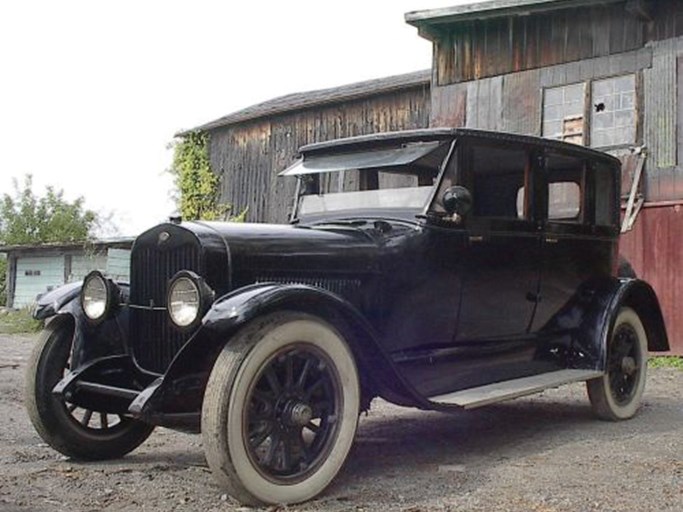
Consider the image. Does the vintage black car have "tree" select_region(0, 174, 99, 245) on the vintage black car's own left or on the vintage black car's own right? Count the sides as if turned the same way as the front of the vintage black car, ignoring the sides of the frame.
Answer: on the vintage black car's own right

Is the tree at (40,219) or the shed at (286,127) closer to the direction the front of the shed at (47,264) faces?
the shed

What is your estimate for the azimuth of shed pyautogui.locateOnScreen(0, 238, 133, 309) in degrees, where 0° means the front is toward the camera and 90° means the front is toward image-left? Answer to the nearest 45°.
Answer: approximately 0°

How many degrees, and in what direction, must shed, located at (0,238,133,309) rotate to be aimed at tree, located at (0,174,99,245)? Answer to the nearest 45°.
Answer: approximately 180°

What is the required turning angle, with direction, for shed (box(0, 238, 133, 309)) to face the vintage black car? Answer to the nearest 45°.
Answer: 0° — it already faces it

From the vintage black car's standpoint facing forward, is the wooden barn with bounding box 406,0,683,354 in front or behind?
behind
